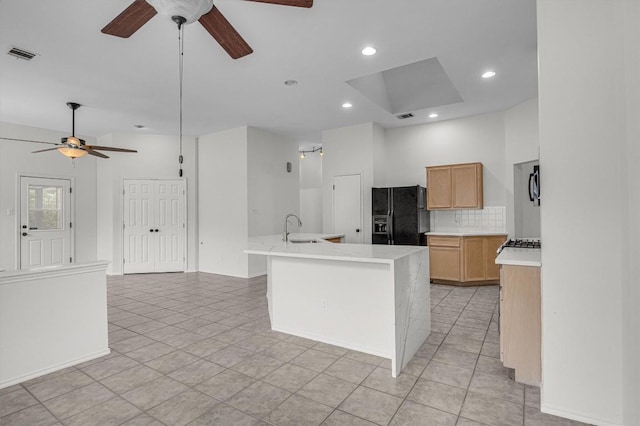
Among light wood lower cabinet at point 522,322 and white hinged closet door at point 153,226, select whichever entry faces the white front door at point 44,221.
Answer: the light wood lower cabinet

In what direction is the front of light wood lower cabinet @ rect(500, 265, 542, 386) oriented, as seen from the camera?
facing to the left of the viewer

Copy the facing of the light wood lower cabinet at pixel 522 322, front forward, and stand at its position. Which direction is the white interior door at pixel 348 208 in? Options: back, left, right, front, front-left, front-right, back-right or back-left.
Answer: front-right

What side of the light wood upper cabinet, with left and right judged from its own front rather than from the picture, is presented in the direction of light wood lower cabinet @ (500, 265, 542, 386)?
front

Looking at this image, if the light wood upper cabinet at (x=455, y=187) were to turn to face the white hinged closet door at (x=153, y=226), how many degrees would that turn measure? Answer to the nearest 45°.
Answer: approximately 90° to its right

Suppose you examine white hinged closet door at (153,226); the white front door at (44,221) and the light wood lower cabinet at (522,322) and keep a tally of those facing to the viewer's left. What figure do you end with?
1

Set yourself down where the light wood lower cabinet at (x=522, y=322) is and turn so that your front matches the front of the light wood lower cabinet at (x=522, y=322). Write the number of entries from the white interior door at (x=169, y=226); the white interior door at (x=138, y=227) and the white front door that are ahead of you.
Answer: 3

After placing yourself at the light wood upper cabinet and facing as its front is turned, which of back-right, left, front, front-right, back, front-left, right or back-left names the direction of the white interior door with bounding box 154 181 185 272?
right

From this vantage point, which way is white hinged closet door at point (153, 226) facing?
toward the camera

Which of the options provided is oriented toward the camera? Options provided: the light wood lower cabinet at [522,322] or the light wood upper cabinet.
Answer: the light wood upper cabinet

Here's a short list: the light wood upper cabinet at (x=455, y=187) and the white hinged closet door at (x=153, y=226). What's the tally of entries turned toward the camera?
2

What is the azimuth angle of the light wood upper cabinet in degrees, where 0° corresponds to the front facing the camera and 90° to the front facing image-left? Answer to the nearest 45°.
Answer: approximately 0°

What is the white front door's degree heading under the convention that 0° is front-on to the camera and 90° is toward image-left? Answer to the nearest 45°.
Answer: approximately 315°

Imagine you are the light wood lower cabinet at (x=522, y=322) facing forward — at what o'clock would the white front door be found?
The white front door is roughly at 12 o'clock from the light wood lower cabinet.

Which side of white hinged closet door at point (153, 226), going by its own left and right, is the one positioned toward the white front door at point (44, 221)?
right

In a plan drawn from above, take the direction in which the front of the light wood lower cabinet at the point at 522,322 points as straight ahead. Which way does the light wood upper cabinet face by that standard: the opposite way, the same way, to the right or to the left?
to the left

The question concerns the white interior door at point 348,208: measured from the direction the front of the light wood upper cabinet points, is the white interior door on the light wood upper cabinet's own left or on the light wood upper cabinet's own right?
on the light wood upper cabinet's own right
